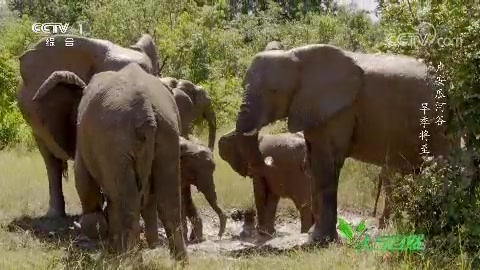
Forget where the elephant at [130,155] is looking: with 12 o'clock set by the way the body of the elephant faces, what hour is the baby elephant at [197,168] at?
The baby elephant is roughly at 2 o'clock from the elephant.

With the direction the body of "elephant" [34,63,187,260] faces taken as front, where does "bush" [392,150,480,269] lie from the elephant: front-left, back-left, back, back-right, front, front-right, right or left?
back-right

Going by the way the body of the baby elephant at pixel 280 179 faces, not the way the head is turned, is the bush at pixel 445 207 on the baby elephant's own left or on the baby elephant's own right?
on the baby elephant's own left

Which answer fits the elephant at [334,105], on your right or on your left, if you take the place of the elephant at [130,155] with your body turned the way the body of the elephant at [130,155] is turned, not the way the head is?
on your right

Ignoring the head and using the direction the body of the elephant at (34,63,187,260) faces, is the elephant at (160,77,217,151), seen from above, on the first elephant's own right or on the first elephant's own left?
on the first elephant's own right

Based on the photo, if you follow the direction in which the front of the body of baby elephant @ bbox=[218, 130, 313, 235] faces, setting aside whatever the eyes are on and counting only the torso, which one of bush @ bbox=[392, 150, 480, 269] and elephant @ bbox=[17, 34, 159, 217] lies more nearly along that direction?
the elephant

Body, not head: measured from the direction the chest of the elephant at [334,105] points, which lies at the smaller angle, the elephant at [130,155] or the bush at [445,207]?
the elephant

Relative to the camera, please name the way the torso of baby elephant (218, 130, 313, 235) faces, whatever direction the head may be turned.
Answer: to the viewer's left

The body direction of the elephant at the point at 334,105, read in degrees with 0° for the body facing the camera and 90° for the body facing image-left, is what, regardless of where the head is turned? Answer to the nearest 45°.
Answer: approximately 90°
